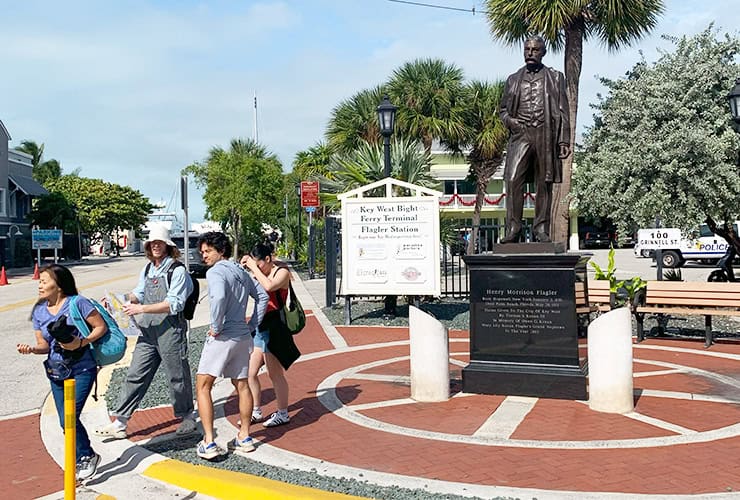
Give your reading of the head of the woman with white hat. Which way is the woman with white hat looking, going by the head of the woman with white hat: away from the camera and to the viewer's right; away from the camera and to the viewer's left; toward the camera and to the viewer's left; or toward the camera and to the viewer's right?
toward the camera and to the viewer's left

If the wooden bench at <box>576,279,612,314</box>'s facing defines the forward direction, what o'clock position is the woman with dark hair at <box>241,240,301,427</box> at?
The woman with dark hair is roughly at 1 o'clock from the wooden bench.

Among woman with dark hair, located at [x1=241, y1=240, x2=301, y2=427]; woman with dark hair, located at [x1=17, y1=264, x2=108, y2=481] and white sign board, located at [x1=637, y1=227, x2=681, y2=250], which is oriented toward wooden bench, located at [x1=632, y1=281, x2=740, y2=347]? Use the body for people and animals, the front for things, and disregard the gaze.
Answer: the white sign board

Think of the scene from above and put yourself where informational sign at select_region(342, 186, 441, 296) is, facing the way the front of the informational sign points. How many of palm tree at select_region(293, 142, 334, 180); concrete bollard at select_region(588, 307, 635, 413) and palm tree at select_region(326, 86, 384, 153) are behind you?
2

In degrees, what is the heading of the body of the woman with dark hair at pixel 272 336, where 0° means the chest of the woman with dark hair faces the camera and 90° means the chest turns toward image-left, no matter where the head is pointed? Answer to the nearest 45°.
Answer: approximately 90°

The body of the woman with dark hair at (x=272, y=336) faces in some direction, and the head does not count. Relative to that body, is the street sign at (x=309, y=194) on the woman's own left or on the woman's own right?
on the woman's own right

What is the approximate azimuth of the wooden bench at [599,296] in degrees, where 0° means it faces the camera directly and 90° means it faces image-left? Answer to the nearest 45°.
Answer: approximately 0°

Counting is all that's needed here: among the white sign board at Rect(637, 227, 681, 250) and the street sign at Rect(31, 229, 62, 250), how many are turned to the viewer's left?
0

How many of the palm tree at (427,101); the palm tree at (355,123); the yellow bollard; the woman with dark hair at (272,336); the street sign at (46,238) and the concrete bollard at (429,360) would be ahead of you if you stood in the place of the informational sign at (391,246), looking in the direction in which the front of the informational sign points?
3

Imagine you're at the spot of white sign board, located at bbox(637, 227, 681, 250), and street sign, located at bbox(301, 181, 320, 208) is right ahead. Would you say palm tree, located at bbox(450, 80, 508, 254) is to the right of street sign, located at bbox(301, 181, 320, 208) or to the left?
right

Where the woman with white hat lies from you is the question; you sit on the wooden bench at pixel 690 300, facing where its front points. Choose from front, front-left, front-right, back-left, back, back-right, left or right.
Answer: front-right

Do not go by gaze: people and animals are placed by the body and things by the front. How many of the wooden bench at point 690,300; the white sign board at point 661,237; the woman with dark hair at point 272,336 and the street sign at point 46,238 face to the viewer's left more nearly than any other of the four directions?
1
